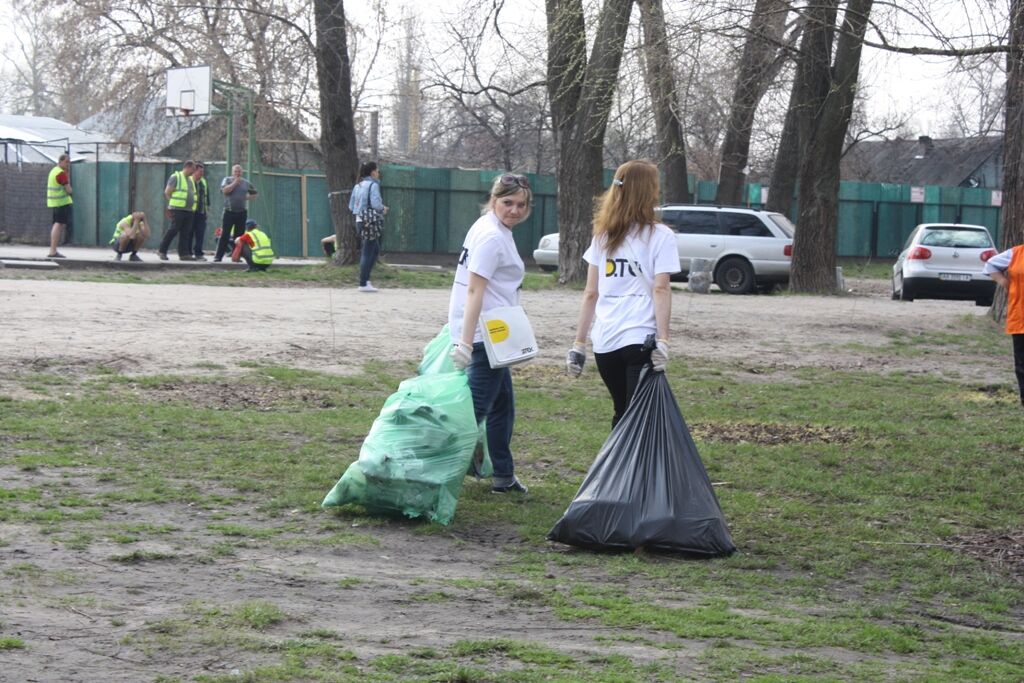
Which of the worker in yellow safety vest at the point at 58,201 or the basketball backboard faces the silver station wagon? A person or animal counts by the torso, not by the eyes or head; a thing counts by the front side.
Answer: the worker in yellow safety vest

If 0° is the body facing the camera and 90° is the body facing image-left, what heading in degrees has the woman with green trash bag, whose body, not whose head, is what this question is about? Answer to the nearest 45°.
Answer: approximately 270°

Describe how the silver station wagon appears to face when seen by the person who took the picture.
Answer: facing to the left of the viewer

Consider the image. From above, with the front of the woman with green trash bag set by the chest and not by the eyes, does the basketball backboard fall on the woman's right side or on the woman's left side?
on the woman's left side

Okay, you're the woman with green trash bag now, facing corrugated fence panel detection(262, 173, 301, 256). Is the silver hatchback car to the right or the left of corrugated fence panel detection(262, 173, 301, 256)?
right

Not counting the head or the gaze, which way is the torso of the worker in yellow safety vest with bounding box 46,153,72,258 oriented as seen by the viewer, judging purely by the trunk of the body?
to the viewer's right

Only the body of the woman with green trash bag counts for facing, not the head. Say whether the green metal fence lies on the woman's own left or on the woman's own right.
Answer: on the woman's own left

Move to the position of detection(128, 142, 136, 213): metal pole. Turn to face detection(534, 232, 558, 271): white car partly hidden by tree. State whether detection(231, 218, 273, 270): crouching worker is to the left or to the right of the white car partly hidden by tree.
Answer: right

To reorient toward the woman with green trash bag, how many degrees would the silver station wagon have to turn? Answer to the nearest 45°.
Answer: approximately 90° to its left

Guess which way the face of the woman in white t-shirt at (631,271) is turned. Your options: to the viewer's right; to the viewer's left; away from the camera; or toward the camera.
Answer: away from the camera

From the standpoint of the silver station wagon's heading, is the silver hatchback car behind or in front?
behind

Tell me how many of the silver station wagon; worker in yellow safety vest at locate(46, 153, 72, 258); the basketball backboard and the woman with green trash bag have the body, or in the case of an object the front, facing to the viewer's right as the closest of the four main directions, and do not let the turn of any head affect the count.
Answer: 2
